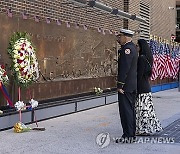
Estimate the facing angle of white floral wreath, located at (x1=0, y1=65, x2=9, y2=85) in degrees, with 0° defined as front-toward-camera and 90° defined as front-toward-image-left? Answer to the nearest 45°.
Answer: approximately 315°

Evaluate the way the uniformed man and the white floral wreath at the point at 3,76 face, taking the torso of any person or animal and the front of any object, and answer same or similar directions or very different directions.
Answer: very different directions

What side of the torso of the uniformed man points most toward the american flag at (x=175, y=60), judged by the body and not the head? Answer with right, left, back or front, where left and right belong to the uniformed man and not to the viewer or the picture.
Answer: right

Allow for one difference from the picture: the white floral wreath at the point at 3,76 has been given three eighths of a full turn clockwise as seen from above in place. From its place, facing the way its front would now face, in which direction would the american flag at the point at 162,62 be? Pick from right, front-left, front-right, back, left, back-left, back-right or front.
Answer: back-right
